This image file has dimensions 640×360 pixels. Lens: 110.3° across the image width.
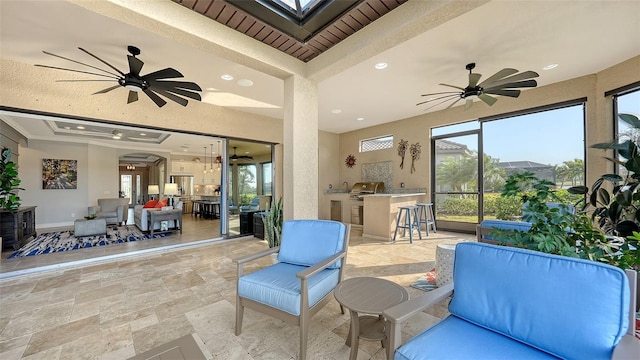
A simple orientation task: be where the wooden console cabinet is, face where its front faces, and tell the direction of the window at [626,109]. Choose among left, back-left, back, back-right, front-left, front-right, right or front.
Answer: front

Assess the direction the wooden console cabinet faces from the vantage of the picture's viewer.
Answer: facing the viewer and to the right of the viewer

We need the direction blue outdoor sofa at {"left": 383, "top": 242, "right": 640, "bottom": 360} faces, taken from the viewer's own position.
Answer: facing the viewer and to the left of the viewer

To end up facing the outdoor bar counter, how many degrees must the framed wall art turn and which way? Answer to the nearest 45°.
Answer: approximately 45° to its left

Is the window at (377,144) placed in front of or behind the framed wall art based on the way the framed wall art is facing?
in front

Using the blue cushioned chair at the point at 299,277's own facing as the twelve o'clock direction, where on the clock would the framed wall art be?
The framed wall art is roughly at 3 o'clock from the blue cushioned chair.

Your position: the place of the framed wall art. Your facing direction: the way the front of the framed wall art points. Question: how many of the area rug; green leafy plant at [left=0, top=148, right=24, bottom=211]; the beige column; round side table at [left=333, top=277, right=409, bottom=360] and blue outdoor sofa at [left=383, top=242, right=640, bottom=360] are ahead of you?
5

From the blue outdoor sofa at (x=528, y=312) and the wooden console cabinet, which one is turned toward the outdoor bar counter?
the wooden console cabinet

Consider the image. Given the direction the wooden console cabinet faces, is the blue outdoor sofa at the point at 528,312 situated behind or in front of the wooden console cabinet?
in front

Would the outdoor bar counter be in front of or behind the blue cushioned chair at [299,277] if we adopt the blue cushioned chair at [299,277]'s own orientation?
behind

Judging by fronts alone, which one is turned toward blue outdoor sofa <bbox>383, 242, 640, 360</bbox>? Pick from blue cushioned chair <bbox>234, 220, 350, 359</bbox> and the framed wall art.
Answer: the framed wall art

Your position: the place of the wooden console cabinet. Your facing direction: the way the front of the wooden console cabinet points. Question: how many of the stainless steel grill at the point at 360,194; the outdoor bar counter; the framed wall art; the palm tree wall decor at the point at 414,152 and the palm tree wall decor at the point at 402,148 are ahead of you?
4

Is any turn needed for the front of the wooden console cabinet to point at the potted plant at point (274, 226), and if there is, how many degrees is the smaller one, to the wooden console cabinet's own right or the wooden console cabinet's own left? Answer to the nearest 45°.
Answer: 0° — it already faces it

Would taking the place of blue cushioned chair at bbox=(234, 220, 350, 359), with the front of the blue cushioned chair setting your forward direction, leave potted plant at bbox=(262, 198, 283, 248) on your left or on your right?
on your right

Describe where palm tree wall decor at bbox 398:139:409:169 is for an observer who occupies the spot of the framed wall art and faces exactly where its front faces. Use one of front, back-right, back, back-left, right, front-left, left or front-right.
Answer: front-left

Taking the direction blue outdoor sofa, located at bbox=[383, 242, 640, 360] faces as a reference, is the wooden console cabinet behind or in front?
in front

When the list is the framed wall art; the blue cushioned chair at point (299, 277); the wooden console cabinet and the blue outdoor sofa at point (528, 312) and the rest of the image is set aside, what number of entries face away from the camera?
0
